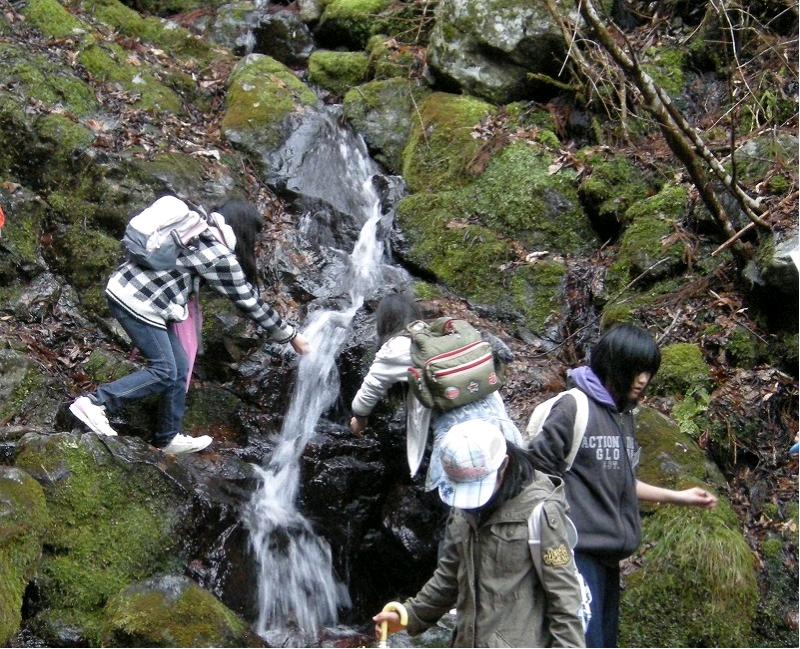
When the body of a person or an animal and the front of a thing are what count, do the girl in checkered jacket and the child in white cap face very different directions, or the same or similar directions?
very different directions

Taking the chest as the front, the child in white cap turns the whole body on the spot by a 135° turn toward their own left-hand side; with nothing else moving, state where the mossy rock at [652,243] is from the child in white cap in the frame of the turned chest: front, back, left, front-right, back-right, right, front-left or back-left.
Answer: left

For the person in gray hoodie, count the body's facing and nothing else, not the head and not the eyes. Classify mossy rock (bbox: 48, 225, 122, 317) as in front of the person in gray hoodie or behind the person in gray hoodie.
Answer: behind

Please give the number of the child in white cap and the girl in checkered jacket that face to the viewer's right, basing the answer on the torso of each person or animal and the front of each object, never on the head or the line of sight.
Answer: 1

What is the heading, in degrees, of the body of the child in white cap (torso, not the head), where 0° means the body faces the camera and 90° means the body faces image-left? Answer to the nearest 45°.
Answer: approximately 45°

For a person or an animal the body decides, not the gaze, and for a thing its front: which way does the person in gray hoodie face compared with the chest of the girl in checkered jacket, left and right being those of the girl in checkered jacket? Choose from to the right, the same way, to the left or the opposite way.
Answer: to the right

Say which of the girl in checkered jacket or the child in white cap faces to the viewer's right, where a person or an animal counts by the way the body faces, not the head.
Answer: the girl in checkered jacket

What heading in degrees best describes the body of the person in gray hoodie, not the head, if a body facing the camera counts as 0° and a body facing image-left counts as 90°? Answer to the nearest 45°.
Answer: approximately 315°

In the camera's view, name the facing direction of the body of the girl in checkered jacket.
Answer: to the viewer's right
